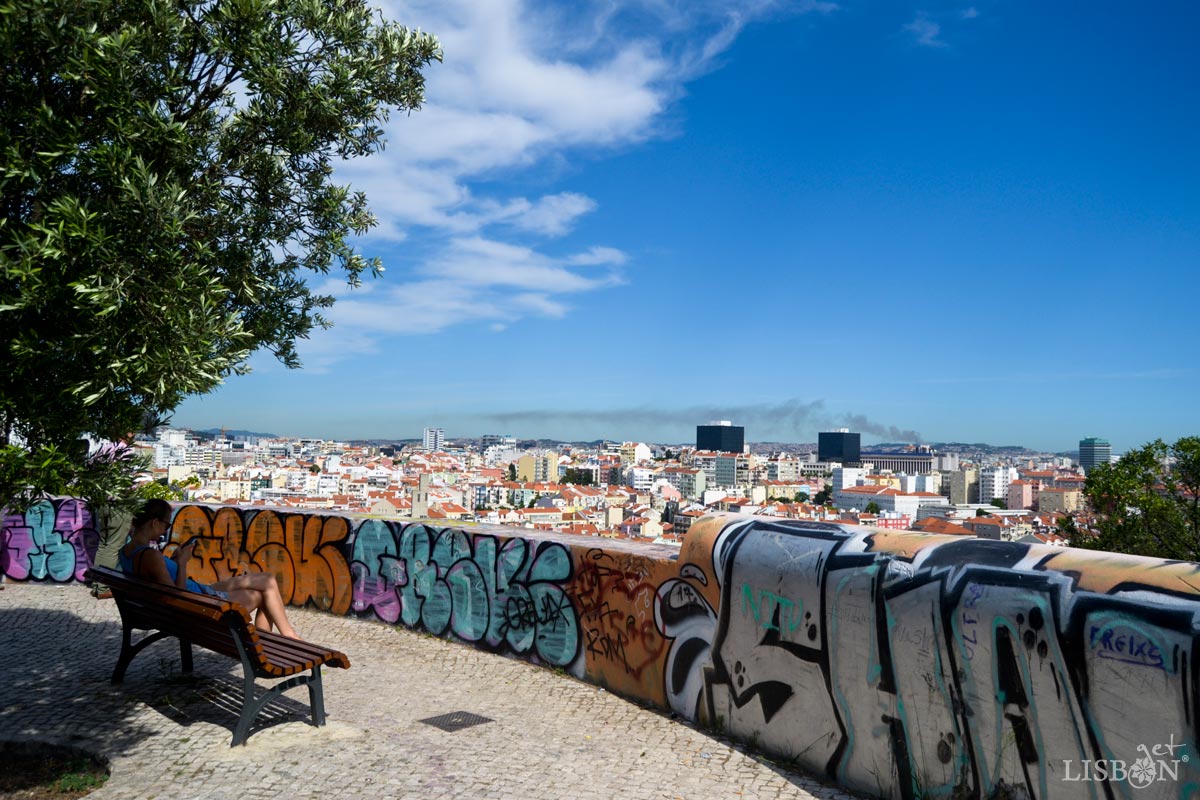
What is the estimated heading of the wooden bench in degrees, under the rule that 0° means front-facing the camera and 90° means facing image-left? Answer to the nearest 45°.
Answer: approximately 225°

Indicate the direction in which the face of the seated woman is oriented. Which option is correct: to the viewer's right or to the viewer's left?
to the viewer's right

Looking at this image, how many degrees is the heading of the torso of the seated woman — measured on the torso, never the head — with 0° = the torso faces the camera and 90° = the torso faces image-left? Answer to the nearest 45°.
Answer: approximately 270°

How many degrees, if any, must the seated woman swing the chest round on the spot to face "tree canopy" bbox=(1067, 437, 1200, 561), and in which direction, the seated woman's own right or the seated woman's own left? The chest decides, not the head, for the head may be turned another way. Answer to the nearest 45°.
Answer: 0° — they already face it
